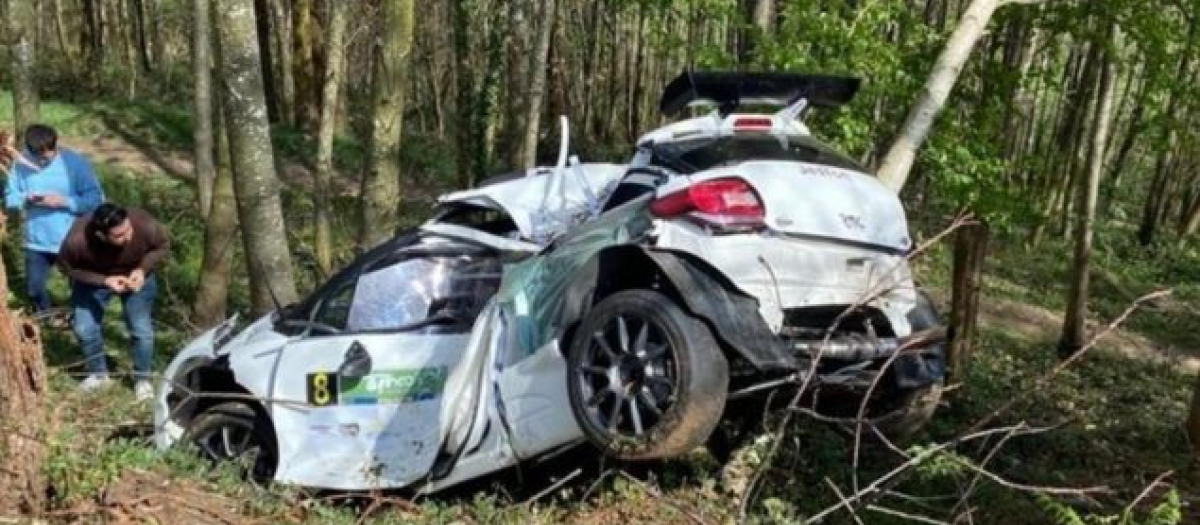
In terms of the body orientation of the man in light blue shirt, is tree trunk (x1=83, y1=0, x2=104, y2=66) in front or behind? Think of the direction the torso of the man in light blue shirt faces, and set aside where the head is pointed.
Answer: behind

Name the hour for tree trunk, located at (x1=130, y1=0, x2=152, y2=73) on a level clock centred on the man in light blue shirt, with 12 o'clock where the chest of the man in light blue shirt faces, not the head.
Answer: The tree trunk is roughly at 6 o'clock from the man in light blue shirt.

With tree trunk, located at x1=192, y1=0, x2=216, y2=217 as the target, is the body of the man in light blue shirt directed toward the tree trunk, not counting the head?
no

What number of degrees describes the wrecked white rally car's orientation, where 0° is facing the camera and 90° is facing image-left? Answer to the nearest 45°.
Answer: approximately 135°

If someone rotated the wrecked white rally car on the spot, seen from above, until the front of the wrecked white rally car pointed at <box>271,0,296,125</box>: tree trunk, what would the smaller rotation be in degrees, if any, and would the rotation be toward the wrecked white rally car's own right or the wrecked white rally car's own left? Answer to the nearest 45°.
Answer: approximately 45° to the wrecked white rally car's own right

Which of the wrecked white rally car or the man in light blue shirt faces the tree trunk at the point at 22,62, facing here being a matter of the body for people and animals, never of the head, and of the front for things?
the wrecked white rally car

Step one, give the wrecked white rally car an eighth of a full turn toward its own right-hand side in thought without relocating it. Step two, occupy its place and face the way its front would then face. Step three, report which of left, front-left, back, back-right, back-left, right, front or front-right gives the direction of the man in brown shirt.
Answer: front-left

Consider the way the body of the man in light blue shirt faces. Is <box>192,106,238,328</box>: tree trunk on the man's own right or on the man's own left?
on the man's own left

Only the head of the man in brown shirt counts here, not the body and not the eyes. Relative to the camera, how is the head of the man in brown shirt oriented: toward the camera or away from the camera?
toward the camera

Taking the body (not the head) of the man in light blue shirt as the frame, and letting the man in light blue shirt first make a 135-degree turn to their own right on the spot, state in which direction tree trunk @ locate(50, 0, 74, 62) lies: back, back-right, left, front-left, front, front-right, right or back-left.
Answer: front-right

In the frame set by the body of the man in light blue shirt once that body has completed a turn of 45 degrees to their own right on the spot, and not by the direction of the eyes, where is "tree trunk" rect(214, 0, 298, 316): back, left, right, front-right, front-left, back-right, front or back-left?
left

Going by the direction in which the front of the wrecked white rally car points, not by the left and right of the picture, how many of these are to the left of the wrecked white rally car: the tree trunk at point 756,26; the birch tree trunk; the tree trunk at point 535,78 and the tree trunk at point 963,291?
0

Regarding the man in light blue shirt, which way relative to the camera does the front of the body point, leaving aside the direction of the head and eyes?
toward the camera

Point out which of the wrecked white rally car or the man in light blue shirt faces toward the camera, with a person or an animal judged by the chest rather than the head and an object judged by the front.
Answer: the man in light blue shirt

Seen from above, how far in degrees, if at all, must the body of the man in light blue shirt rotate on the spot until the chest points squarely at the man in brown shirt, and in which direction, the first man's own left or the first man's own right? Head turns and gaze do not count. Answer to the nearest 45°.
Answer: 0° — they already face them

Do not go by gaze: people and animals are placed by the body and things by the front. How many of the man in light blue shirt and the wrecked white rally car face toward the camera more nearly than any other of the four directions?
1
